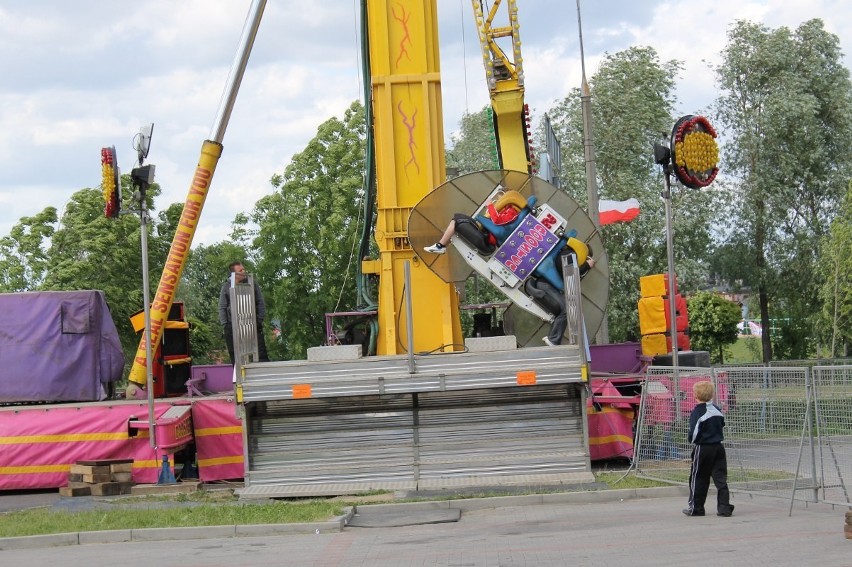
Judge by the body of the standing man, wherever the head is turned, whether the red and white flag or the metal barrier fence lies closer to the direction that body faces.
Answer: the metal barrier fence

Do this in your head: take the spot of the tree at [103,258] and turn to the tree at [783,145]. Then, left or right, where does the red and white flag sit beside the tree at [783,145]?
right

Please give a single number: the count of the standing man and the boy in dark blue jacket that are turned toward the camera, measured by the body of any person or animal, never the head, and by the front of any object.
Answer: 1

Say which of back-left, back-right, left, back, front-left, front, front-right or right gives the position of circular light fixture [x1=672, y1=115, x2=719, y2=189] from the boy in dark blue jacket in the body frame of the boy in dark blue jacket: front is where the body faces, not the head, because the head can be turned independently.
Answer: front-right

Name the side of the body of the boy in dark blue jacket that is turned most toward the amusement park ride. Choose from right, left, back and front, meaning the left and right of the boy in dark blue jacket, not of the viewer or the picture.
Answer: front

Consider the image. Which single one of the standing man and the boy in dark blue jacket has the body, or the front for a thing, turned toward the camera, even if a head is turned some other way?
the standing man

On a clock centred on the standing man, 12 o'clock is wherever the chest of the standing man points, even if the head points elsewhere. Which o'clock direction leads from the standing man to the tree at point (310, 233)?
The tree is roughly at 6 o'clock from the standing man.

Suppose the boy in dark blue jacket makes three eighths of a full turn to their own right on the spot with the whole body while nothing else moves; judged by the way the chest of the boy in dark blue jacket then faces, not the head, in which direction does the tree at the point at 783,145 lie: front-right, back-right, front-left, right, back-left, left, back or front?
left

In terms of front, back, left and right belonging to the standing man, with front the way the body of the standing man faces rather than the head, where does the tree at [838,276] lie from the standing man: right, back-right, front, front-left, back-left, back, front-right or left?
back-left

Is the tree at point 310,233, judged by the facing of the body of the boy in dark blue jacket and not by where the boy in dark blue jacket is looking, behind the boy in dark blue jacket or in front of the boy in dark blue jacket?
in front

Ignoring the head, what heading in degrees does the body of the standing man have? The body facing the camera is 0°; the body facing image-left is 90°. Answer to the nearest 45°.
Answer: approximately 0°

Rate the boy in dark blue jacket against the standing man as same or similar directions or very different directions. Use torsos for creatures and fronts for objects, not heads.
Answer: very different directions

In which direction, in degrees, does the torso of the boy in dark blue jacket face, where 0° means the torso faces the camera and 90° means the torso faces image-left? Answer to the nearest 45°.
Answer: approximately 135°

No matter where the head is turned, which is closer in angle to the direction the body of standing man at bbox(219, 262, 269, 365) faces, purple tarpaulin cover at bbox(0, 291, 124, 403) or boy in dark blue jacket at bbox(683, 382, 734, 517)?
the boy in dark blue jacket

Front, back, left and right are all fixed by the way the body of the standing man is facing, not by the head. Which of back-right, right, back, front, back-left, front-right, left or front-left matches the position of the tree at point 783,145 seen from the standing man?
back-left

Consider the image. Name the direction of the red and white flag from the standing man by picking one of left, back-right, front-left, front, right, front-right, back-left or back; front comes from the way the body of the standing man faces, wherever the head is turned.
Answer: back-left
